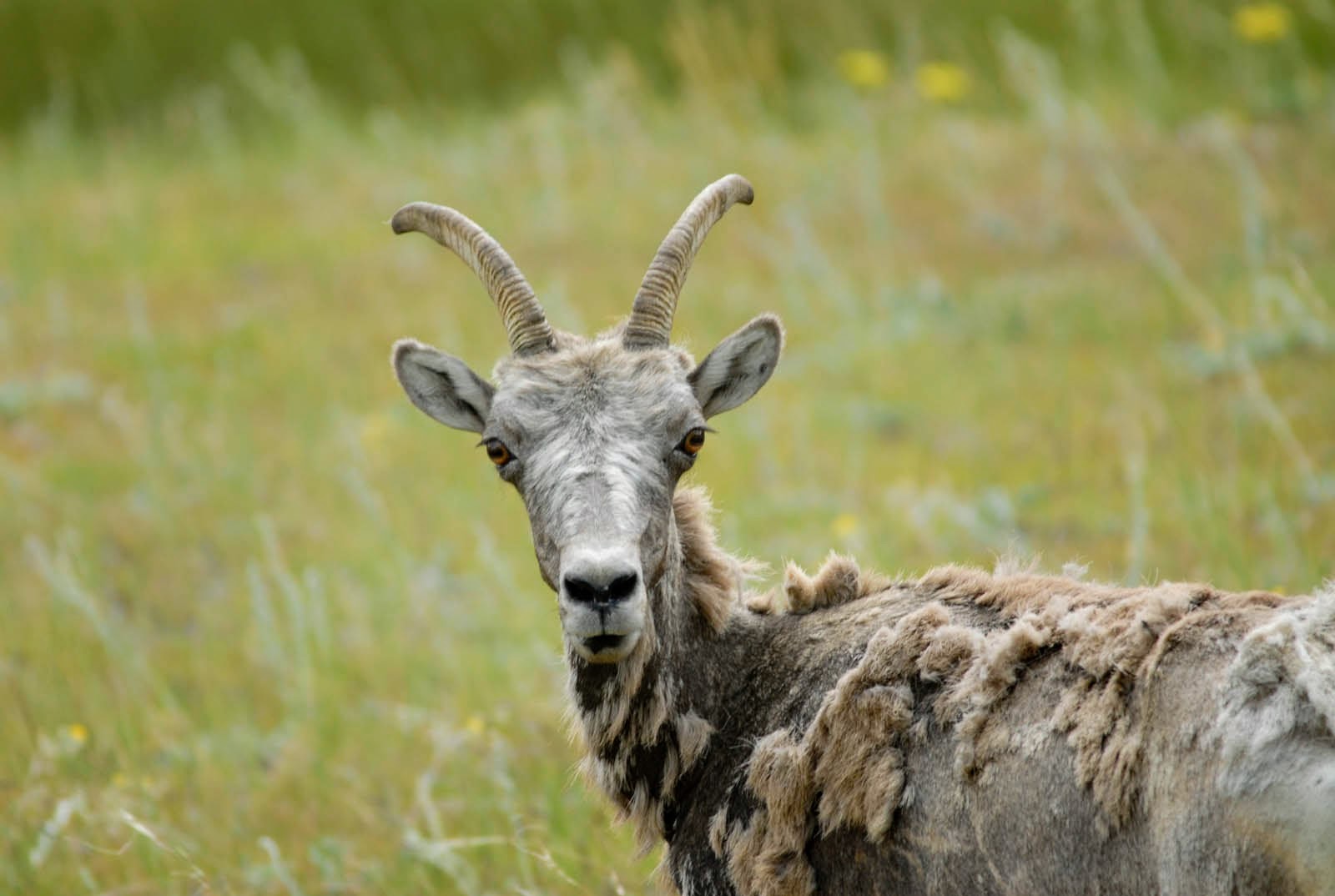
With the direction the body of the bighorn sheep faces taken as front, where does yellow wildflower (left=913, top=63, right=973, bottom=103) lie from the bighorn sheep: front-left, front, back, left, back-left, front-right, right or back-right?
right

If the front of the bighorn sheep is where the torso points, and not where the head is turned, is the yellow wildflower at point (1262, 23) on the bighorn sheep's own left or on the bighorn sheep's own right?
on the bighorn sheep's own right

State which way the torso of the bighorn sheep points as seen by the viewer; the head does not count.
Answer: to the viewer's left

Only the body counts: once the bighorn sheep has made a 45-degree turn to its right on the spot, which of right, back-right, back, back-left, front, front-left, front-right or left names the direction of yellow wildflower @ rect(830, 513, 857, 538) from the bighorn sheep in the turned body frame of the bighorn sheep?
front-right

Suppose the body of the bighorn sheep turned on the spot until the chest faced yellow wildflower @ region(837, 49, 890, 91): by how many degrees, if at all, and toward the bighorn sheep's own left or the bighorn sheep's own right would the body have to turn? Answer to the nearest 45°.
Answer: approximately 90° to the bighorn sheep's own right
